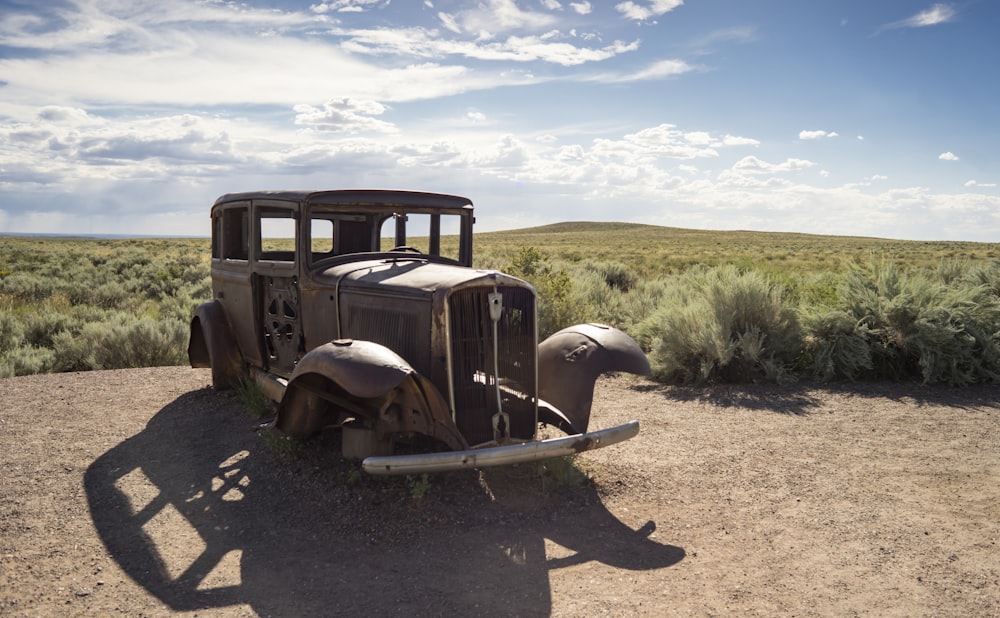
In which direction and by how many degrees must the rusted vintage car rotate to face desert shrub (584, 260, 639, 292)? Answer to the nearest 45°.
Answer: approximately 135° to its left

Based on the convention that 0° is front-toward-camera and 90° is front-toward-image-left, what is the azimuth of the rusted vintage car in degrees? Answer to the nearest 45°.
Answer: approximately 315°

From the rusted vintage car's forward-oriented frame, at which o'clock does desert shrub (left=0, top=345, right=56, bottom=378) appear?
The desert shrub is roughly at 6 o'clock from the rusted vintage car.

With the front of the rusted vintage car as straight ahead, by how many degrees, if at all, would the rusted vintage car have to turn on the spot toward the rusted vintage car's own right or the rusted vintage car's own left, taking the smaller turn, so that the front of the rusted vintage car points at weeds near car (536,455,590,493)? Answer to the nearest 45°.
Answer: approximately 45° to the rusted vintage car's own left

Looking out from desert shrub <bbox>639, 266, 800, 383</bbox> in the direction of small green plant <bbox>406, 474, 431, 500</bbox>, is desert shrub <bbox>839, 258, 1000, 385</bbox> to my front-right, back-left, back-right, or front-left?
back-left

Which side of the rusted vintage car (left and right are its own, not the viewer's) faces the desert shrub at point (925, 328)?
left

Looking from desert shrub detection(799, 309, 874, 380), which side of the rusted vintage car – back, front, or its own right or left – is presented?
left
